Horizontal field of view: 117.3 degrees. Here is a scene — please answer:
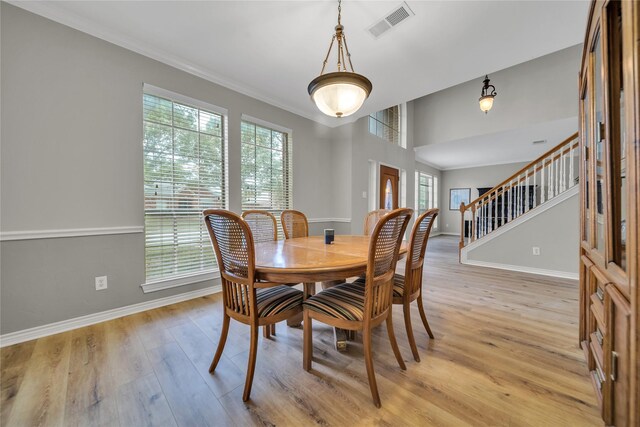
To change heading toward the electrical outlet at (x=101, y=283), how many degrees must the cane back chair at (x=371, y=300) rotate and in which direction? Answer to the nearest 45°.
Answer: approximately 45° to its left

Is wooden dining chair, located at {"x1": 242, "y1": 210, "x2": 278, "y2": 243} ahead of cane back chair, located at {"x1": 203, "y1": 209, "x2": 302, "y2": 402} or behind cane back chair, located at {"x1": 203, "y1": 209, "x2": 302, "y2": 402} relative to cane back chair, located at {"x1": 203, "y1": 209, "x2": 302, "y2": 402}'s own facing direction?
ahead

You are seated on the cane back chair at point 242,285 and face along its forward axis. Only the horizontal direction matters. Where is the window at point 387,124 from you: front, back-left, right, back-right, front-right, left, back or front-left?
front

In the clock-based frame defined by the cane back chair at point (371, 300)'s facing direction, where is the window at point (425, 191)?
The window is roughly at 2 o'clock from the cane back chair.

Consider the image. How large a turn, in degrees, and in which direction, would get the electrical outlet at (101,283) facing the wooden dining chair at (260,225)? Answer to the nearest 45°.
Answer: approximately 45° to its left

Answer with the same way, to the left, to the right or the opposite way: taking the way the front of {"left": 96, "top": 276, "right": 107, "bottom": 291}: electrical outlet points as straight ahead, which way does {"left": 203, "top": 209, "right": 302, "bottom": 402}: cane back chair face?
to the left

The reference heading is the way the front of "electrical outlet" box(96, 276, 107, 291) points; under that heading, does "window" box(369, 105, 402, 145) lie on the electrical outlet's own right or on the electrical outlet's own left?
on the electrical outlet's own left

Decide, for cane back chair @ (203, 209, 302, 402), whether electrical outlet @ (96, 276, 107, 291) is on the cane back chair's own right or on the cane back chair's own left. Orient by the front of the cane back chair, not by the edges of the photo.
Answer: on the cane back chair's own left

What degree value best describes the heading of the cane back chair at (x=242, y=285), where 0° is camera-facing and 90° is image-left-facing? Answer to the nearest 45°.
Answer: approximately 225°

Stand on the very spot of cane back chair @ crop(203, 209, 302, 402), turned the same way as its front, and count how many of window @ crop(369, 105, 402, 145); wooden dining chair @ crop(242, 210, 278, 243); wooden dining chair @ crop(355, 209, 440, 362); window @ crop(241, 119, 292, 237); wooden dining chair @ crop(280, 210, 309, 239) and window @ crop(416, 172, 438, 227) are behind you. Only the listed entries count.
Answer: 0

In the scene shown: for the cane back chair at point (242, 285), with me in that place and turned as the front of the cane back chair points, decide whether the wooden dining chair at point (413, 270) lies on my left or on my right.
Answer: on my right

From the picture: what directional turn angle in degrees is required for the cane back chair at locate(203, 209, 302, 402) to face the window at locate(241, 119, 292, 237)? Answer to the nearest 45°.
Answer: approximately 45° to its left

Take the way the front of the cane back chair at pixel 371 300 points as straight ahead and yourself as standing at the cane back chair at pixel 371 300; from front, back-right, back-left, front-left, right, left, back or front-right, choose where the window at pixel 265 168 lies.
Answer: front

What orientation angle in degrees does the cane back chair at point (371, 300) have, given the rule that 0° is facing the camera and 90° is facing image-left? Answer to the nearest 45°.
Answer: approximately 135°
